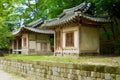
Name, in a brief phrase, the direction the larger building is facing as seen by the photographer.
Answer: facing the viewer and to the left of the viewer
